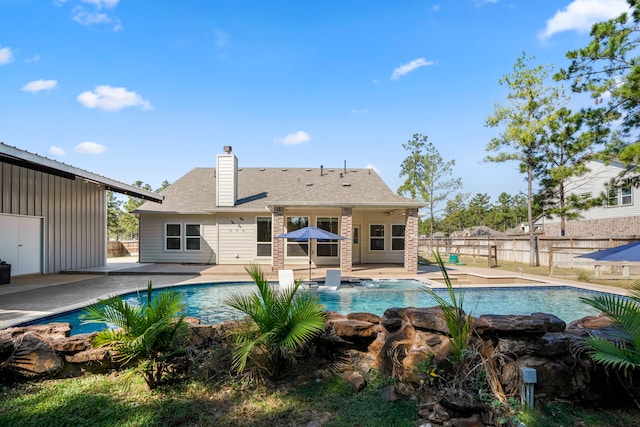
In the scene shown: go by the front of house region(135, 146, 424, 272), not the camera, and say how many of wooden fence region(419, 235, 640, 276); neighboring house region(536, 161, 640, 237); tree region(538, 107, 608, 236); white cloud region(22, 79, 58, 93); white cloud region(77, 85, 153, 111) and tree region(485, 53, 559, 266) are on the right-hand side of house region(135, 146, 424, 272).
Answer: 4

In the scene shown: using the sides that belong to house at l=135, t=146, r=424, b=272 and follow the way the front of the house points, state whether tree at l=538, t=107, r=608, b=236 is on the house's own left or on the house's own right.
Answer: on the house's own right

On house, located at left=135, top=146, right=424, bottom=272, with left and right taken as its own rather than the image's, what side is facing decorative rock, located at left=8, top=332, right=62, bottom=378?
back

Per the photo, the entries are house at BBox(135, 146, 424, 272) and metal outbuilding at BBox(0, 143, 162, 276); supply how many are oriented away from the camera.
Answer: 1

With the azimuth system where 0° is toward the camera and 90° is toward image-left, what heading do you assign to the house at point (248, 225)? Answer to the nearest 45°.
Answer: approximately 180°

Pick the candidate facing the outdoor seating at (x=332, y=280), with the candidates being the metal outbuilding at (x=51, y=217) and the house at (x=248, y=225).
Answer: the metal outbuilding at (x=51, y=217)

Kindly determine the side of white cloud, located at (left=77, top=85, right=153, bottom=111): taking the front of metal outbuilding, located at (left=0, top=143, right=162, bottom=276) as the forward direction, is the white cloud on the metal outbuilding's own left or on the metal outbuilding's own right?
on the metal outbuilding's own left

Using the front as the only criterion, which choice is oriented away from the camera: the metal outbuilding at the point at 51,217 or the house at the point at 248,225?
the house at the point at 248,225

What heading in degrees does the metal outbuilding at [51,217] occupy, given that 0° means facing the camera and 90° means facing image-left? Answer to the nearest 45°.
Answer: approximately 315°

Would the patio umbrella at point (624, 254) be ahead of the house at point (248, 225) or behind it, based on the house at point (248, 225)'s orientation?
behind

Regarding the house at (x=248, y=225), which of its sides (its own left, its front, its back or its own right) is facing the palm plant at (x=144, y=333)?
back
